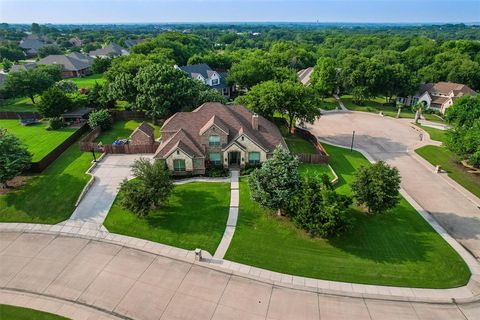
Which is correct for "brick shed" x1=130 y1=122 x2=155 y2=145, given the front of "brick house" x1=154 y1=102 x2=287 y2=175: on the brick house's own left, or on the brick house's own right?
on the brick house's own right

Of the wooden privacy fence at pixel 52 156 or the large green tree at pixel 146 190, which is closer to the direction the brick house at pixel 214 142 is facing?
the large green tree

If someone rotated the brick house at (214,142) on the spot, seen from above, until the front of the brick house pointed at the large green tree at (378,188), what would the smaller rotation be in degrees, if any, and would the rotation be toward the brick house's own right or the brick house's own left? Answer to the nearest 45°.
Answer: approximately 45° to the brick house's own left

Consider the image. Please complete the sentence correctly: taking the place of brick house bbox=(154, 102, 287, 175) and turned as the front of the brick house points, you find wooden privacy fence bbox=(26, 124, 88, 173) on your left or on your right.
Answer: on your right

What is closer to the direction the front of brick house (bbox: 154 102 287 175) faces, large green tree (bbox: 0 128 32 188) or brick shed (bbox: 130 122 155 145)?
the large green tree

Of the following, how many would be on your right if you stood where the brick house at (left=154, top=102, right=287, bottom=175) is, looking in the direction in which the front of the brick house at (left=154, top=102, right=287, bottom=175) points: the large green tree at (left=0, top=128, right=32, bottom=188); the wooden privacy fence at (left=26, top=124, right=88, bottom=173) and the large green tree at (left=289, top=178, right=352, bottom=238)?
2

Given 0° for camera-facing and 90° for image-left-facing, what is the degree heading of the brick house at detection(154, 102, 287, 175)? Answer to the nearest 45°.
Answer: approximately 0°

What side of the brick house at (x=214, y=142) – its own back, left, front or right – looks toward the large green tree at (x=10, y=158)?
right

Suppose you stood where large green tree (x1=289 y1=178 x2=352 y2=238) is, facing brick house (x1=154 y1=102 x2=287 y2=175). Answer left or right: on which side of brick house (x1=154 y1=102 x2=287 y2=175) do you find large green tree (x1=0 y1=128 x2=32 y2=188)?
left

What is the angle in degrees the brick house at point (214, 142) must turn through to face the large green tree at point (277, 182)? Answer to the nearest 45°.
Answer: approximately 45° to its left

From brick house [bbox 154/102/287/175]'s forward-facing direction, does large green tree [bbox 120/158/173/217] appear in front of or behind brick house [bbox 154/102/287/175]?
in front

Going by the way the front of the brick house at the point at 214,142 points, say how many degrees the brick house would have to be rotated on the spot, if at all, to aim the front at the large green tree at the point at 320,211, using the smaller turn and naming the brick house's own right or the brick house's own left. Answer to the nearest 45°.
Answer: approximately 45° to the brick house's own left

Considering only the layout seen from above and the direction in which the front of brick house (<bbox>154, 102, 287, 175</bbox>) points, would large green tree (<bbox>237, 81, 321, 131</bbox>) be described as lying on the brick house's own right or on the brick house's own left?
on the brick house's own left

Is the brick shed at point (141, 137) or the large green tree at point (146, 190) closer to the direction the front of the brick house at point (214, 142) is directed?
the large green tree

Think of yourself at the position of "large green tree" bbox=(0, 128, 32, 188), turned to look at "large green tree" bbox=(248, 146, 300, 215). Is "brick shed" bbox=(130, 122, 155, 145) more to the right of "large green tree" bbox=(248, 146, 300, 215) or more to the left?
left

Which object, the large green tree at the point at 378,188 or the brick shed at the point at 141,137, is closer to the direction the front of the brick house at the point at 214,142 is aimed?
the large green tree

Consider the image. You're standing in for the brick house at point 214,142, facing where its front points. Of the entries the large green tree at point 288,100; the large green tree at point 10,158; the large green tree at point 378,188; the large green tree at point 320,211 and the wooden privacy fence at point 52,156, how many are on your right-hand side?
2
